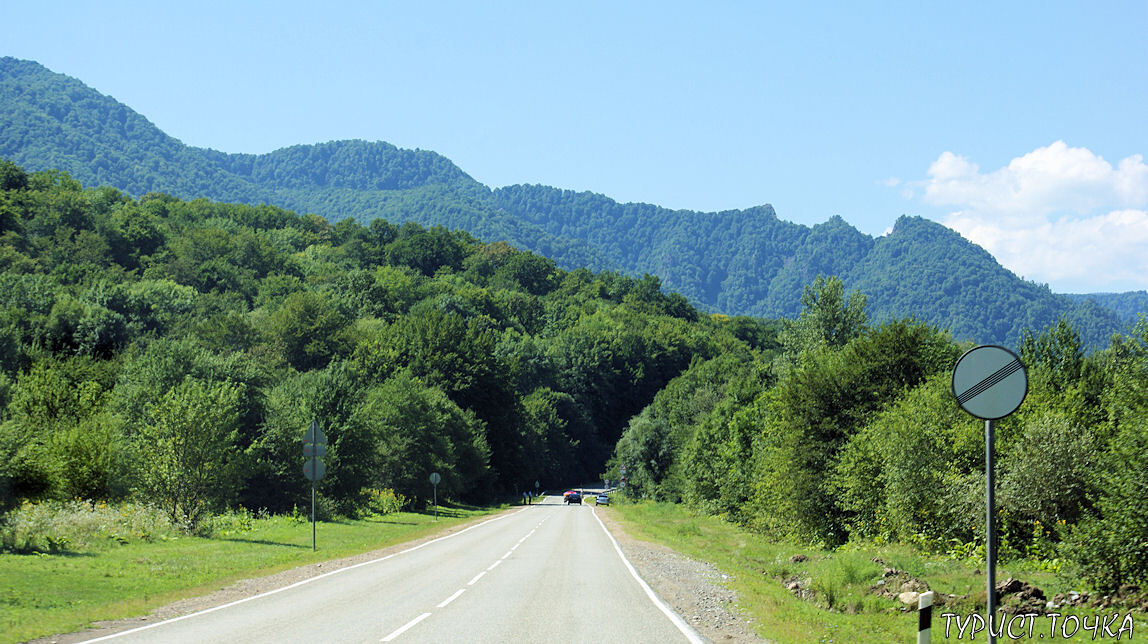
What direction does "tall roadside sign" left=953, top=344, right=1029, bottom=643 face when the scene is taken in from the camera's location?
facing the viewer

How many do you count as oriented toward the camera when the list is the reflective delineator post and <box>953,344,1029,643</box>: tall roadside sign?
2

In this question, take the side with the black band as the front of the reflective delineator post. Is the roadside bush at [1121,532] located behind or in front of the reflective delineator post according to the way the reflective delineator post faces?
behind

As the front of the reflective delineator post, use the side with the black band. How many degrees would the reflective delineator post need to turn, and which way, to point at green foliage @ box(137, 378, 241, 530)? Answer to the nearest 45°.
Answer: approximately 135° to its right

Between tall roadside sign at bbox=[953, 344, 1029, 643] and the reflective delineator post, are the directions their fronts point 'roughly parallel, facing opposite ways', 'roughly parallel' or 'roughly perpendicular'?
roughly parallel

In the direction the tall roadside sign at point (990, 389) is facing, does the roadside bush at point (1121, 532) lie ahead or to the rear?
to the rear

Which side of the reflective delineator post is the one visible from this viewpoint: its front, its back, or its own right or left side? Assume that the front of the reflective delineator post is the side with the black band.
front

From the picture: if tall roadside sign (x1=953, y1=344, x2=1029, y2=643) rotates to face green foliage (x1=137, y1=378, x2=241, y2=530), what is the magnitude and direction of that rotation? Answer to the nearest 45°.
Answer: approximately 135° to its right
